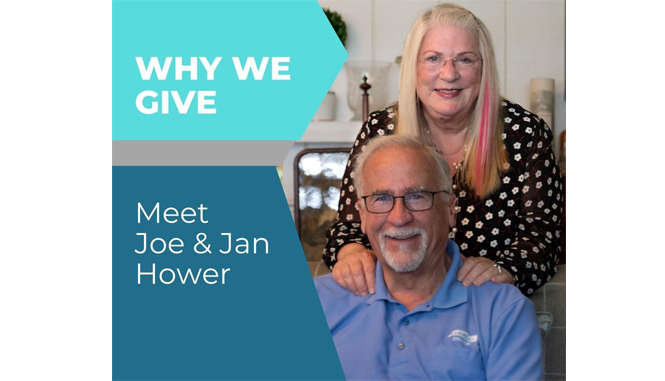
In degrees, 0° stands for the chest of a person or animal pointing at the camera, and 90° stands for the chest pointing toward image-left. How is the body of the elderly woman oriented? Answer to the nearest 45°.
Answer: approximately 0°

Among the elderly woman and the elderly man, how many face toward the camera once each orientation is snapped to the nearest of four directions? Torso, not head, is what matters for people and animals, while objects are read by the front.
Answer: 2

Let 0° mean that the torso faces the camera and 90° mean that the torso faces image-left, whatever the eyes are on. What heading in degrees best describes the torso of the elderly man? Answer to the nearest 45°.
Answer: approximately 0°
